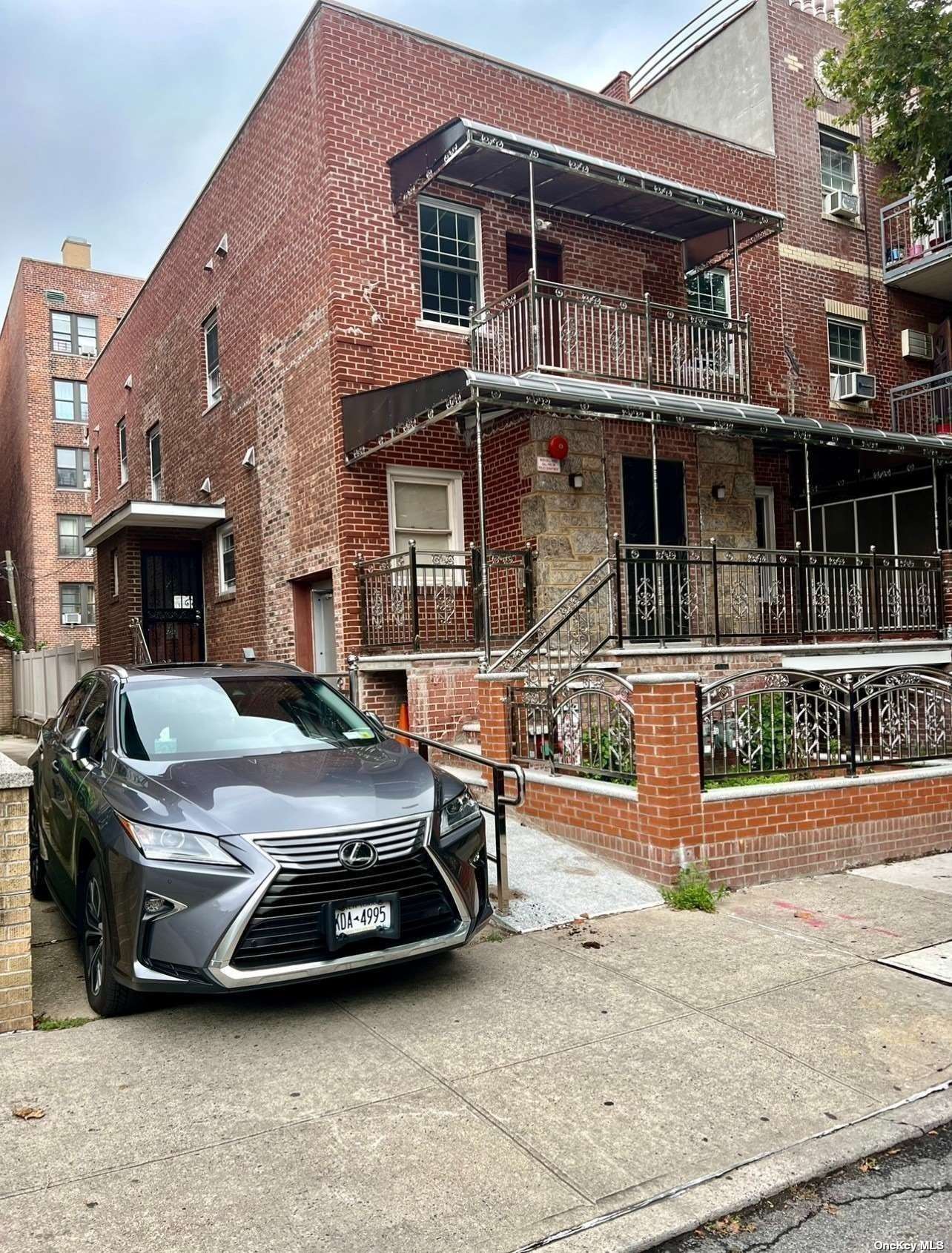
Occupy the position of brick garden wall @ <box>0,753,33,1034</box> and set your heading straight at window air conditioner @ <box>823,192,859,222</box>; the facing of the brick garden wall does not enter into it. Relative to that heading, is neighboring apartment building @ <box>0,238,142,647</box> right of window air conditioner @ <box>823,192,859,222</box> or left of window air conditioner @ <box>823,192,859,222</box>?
left

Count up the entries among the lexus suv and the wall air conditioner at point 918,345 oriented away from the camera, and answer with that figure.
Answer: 0

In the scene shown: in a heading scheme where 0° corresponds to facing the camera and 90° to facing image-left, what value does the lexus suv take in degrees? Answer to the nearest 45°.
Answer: approximately 315°

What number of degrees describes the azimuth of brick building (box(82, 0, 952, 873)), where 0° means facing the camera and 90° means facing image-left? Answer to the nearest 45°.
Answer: approximately 315°

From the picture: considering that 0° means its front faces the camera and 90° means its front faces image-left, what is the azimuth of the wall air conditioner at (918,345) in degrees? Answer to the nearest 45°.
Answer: approximately 315°

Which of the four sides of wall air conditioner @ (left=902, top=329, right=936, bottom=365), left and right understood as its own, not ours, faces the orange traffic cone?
right

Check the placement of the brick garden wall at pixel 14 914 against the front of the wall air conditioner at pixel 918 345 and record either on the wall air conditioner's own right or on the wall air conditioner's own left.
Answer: on the wall air conditioner's own right

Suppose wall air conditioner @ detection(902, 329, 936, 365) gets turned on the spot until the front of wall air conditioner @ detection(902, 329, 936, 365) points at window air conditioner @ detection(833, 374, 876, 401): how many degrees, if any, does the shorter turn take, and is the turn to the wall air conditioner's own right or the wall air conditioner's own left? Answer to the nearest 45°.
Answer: approximately 90° to the wall air conditioner's own right

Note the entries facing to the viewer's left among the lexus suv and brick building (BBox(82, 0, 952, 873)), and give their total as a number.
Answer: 0
